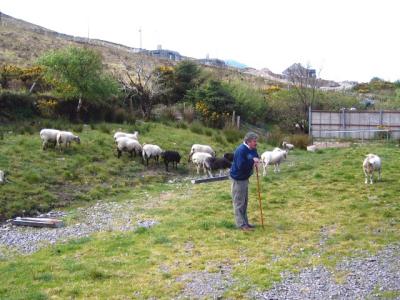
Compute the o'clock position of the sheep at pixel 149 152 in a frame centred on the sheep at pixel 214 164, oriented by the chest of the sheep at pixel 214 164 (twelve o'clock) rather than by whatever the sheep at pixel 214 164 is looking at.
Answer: the sheep at pixel 149 152 is roughly at 7 o'clock from the sheep at pixel 214 164.

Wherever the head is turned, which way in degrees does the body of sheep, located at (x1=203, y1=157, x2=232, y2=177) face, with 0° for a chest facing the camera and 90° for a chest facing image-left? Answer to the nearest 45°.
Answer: approximately 270°

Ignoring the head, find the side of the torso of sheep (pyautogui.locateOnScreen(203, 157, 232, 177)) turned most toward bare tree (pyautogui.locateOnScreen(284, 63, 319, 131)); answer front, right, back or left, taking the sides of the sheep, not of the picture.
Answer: left
